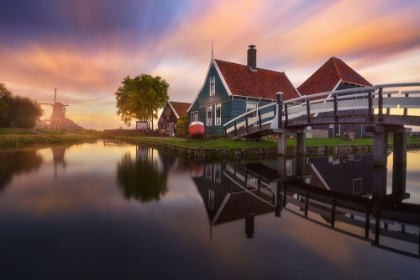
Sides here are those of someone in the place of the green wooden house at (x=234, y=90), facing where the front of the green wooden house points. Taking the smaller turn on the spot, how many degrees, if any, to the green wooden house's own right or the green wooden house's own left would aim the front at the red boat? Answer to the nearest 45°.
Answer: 0° — it already faces it

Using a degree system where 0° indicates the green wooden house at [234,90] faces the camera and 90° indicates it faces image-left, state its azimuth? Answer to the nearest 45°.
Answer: approximately 45°

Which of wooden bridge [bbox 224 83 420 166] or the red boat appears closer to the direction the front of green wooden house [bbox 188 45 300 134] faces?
the red boat

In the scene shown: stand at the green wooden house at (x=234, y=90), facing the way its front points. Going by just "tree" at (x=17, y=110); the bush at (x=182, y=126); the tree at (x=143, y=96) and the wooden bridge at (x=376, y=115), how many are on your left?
1

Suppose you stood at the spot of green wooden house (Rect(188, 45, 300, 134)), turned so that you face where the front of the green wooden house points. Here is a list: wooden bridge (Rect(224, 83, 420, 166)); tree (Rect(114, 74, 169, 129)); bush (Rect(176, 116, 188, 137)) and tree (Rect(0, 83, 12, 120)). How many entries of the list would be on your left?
1

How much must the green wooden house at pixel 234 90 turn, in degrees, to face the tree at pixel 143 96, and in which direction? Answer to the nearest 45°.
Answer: approximately 90° to its right

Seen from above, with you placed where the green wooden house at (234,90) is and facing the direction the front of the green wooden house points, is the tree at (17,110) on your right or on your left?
on your right

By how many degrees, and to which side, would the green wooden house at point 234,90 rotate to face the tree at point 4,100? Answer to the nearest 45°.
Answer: approximately 45° to its right

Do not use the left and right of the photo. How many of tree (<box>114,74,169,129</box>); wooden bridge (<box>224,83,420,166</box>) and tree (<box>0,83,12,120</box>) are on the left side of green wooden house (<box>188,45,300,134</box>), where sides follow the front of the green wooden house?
1

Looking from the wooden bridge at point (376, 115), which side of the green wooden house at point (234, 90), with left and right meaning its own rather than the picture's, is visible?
left

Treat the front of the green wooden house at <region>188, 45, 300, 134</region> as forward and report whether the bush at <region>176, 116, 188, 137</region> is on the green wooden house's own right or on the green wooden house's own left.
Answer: on the green wooden house's own right
